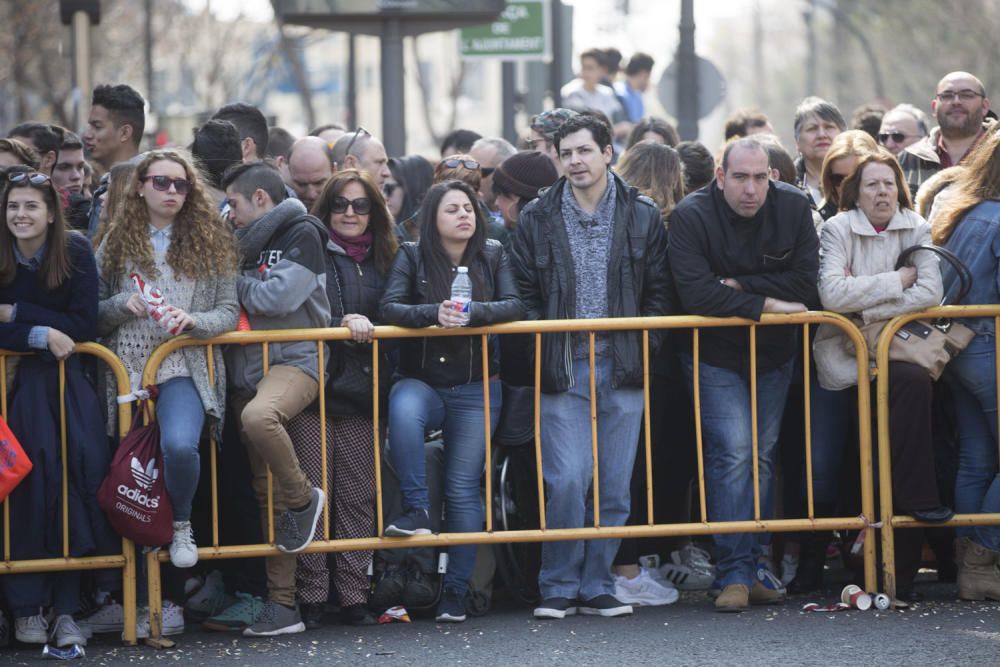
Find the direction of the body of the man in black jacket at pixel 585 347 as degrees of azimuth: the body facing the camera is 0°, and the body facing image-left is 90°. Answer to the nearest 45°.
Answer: approximately 0°

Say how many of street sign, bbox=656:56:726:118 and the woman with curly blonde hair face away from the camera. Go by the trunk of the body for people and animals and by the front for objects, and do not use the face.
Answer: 1

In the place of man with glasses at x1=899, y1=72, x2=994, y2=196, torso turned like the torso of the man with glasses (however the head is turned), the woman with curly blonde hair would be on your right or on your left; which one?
on your right

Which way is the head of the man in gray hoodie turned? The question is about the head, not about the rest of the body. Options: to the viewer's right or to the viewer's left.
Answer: to the viewer's left

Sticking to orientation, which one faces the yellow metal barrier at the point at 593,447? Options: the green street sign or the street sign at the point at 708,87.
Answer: the green street sign

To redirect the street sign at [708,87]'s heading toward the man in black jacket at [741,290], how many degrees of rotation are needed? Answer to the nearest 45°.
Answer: approximately 180°

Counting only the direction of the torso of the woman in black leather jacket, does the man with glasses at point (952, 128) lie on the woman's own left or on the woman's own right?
on the woman's own left

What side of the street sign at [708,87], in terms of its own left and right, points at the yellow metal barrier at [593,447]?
back

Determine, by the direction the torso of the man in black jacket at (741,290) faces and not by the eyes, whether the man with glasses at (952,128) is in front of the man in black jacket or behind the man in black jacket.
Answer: behind
